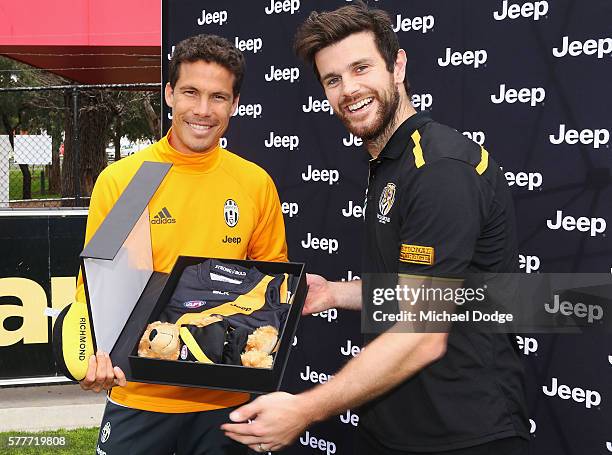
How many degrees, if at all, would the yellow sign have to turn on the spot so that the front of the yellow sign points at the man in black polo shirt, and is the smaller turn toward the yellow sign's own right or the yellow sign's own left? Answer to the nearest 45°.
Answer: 0° — it already faces them

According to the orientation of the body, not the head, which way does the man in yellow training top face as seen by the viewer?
toward the camera

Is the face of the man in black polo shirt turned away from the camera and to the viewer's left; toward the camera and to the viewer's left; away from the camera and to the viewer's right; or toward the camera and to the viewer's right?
toward the camera and to the viewer's left

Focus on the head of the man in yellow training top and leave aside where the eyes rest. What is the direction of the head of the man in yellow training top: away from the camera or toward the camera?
toward the camera

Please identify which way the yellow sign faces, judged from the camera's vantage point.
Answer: facing the viewer

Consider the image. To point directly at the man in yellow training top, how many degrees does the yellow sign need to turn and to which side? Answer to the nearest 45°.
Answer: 0° — it already faces them

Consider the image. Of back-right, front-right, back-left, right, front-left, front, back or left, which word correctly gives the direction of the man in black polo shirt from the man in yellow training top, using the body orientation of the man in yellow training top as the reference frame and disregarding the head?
front-left

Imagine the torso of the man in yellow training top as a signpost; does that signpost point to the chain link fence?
no

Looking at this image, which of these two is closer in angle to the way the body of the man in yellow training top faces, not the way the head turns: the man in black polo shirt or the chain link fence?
the man in black polo shirt

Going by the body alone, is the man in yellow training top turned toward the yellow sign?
no

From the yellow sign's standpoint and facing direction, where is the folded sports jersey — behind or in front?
in front

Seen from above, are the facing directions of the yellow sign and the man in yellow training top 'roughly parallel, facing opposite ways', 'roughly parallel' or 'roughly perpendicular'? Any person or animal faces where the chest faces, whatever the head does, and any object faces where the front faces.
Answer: roughly parallel

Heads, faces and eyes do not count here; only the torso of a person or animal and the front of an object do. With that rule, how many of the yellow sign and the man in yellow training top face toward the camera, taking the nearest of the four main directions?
2

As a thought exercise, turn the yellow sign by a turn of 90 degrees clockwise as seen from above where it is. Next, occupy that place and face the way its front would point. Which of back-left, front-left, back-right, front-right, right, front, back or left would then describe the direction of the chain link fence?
right
